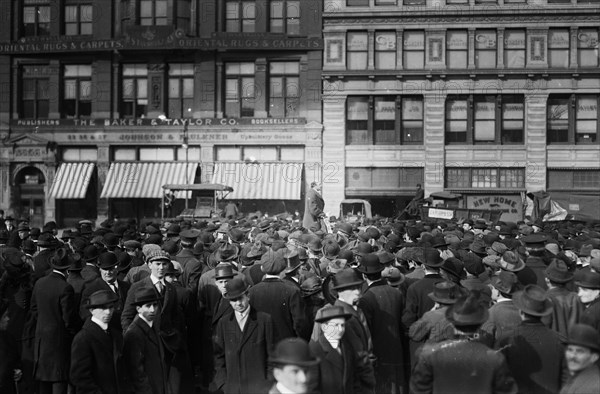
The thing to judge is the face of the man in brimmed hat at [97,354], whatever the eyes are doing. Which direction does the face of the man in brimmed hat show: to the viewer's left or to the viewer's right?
to the viewer's right

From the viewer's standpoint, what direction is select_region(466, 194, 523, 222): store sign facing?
toward the camera

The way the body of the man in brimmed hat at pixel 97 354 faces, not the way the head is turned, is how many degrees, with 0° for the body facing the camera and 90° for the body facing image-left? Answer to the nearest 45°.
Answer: approximately 315°

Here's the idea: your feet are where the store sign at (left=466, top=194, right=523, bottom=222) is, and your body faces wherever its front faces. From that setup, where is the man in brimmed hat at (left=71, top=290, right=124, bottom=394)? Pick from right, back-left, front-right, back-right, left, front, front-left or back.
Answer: front

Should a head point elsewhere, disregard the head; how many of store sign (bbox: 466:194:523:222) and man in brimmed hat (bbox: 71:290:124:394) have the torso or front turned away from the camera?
0

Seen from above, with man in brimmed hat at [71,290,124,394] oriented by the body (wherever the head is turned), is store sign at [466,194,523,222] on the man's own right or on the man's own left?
on the man's own left
